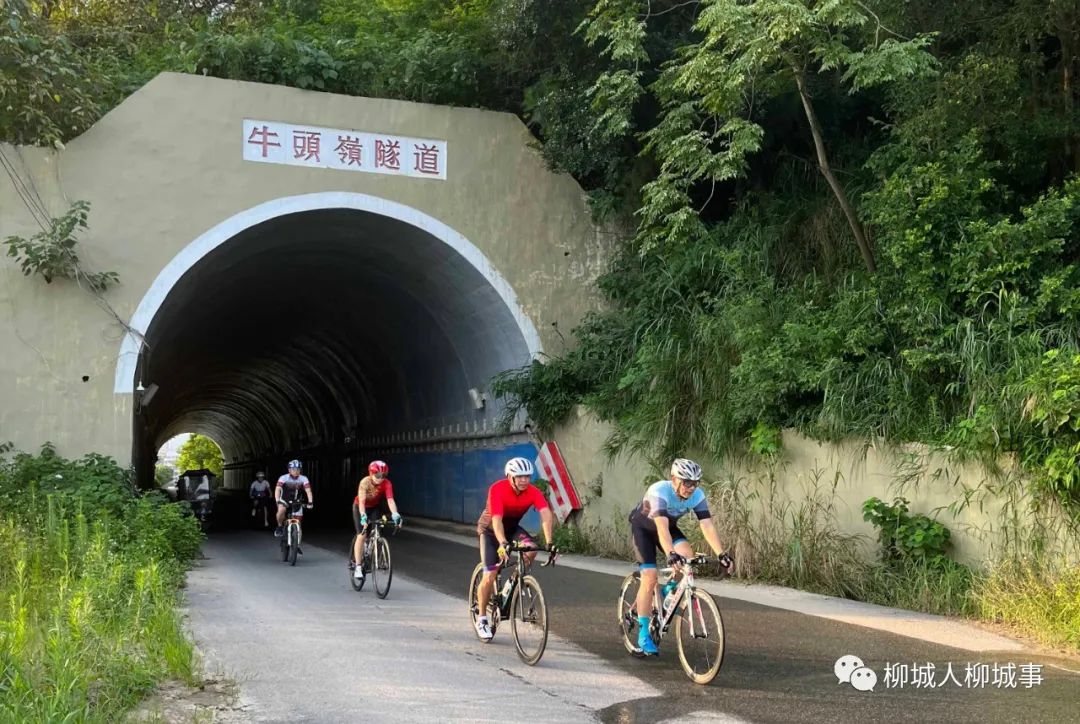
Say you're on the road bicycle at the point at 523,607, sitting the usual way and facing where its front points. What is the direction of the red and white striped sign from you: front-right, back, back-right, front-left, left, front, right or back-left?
back-left

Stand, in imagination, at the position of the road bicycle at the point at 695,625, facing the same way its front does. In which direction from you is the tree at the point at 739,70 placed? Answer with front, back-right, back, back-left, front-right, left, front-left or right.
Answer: back-left

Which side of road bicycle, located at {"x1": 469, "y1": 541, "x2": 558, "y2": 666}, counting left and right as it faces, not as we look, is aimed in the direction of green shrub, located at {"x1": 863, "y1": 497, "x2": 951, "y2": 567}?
left

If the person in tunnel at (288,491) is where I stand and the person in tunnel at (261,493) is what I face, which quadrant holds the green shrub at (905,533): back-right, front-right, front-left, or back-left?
back-right

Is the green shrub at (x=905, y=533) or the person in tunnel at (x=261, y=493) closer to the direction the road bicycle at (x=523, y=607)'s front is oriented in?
the green shrub

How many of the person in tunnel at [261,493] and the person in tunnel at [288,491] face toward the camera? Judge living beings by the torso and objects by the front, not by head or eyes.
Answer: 2

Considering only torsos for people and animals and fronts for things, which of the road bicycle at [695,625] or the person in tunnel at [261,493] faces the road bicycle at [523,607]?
the person in tunnel

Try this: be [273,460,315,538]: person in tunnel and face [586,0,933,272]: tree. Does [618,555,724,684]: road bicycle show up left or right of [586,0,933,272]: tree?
right
